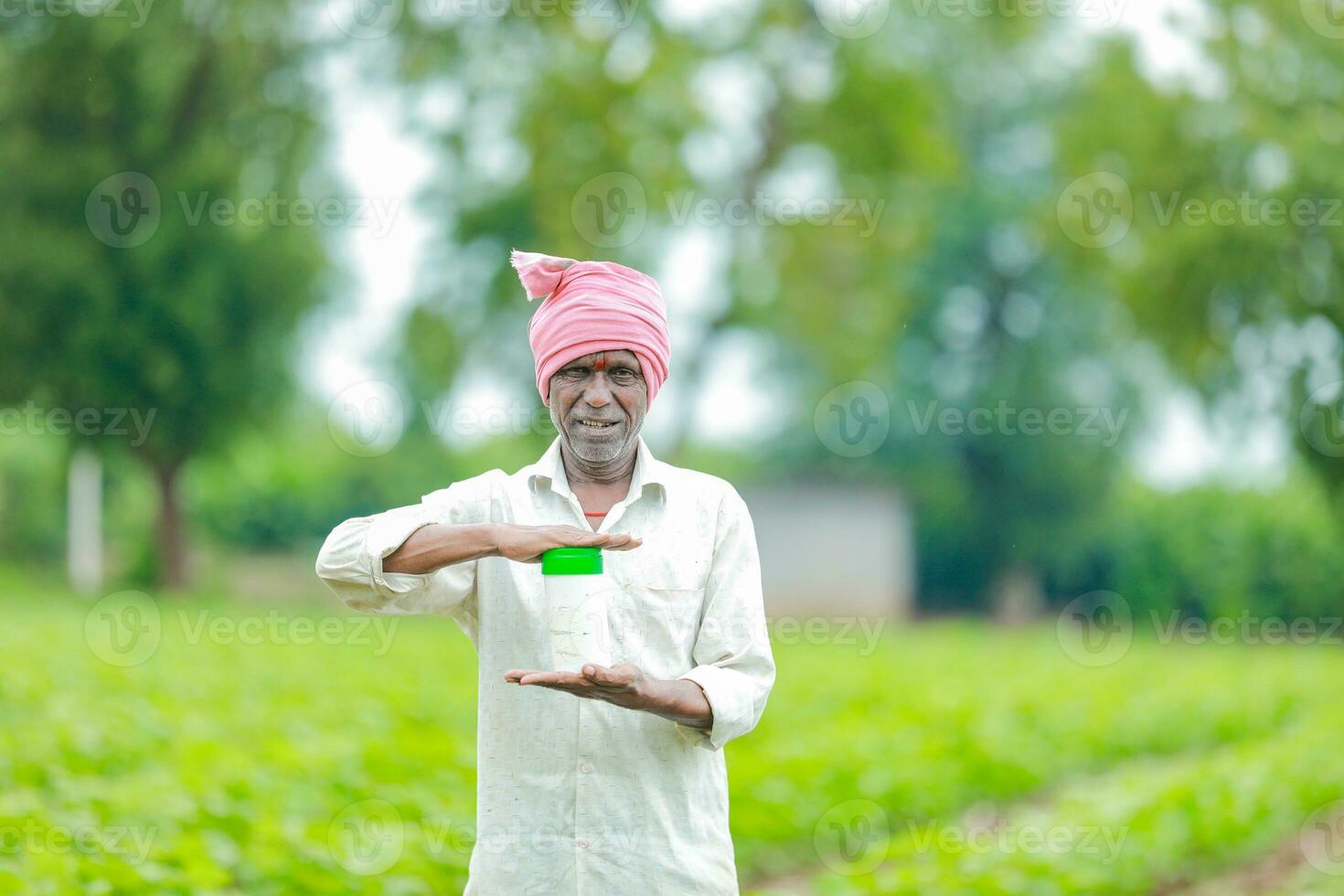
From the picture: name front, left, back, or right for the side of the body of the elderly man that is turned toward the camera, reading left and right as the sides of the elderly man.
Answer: front

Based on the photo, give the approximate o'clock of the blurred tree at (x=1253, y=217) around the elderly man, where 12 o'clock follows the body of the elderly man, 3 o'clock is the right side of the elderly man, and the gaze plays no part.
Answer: The blurred tree is roughly at 7 o'clock from the elderly man.

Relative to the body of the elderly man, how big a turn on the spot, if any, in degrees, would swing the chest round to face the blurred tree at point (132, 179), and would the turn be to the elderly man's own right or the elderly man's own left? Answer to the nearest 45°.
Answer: approximately 180°

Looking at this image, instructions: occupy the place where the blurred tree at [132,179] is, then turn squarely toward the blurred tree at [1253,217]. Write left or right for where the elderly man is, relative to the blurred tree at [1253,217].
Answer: right

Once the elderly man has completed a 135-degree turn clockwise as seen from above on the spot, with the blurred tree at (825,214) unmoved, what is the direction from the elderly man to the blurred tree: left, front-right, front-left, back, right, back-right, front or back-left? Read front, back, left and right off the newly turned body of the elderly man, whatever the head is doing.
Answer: front-right

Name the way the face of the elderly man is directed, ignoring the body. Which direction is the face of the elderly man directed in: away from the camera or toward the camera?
toward the camera
